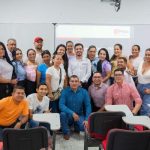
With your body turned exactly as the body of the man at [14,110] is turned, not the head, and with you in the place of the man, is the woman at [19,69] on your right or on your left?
on your left

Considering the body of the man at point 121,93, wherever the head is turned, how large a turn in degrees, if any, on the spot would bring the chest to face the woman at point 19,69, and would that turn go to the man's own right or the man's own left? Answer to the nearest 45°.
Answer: approximately 90° to the man's own right

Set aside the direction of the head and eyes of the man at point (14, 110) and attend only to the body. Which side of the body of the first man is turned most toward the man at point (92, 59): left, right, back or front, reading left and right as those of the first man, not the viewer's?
left

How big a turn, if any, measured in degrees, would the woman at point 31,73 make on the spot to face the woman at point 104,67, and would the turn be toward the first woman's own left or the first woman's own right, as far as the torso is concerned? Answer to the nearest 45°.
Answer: approximately 90° to the first woman's own left
